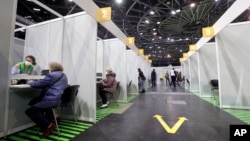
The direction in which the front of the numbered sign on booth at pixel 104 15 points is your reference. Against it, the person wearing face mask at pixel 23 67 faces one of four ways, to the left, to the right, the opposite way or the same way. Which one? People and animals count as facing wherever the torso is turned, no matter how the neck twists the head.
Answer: to the left

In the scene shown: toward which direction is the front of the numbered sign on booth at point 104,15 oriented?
toward the camera

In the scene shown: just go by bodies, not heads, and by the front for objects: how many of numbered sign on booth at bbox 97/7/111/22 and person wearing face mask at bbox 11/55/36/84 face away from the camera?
0

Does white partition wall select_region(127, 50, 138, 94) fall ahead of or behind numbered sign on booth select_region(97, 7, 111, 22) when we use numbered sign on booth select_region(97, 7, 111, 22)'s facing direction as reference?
behind

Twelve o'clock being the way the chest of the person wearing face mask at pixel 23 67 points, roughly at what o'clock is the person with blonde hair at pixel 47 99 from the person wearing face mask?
The person with blonde hair is roughly at 1 o'clock from the person wearing face mask.

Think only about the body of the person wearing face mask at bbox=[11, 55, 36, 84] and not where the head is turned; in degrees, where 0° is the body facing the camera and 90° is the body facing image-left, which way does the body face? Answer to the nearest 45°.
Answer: approximately 315°

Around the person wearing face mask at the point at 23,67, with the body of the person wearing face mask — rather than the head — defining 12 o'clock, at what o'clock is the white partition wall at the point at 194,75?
The white partition wall is roughly at 10 o'clock from the person wearing face mask.
